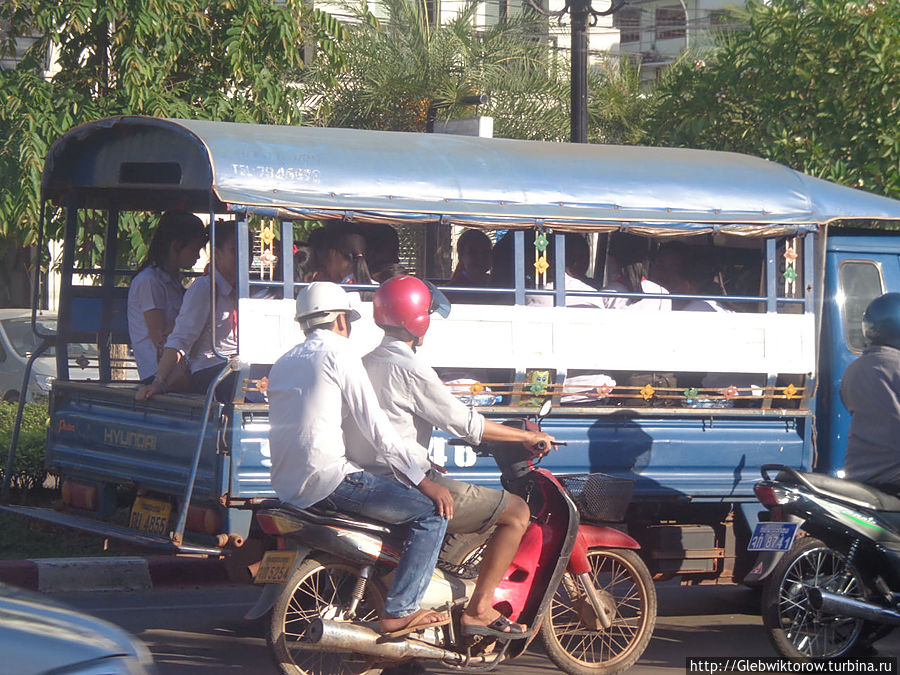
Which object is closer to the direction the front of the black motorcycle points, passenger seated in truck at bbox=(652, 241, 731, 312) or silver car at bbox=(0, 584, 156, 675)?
the passenger seated in truck

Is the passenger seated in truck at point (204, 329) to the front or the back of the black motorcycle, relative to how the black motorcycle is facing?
to the back

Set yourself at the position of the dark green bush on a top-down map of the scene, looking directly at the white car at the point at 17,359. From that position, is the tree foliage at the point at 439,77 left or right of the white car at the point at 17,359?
right

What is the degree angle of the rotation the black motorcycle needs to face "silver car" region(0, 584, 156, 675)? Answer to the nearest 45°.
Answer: approximately 180°

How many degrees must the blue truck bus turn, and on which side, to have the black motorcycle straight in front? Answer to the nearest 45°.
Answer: approximately 90° to its right

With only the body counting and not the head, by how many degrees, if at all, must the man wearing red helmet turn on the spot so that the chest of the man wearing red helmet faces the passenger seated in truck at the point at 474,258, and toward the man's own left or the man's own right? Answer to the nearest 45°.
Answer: approximately 90° to the man's own left

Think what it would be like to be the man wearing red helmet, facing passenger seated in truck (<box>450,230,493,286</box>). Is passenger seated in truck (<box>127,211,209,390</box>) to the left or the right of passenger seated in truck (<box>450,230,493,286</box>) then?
left

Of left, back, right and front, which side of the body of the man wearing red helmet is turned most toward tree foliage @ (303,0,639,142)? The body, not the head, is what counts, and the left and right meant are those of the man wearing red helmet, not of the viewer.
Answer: left

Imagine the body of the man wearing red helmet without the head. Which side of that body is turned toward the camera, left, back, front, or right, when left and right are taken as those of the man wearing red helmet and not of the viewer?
right

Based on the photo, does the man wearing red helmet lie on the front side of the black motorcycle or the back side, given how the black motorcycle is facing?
on the back side

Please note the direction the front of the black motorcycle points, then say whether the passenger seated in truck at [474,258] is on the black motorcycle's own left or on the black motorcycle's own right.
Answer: on the black motorcycle's own left
